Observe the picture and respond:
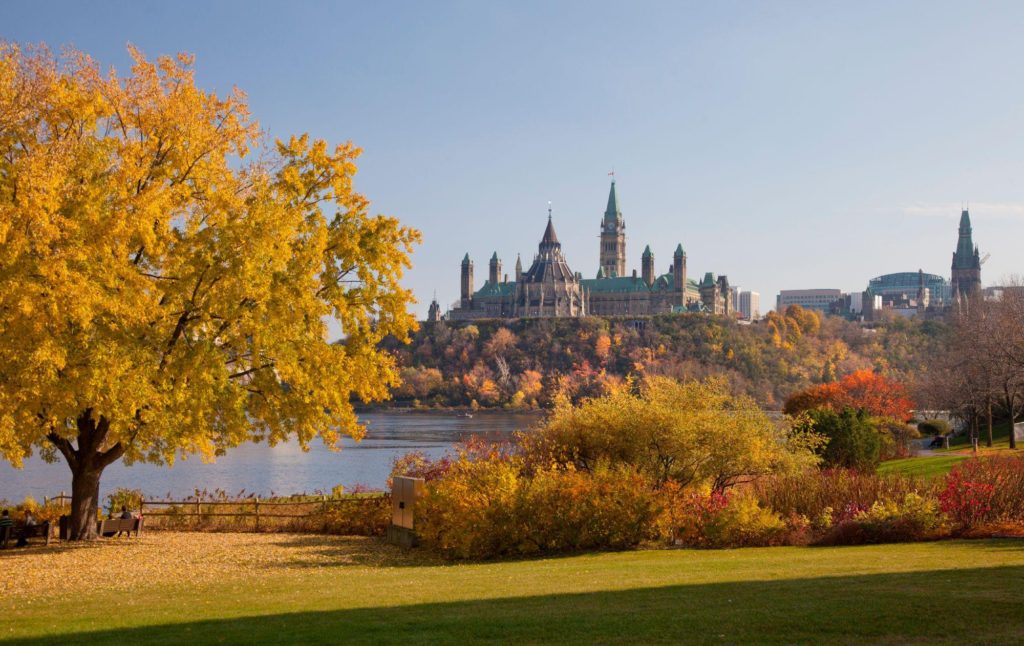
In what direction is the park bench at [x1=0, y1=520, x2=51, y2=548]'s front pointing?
away from the camera

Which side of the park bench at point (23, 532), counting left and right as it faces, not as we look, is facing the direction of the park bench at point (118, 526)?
right

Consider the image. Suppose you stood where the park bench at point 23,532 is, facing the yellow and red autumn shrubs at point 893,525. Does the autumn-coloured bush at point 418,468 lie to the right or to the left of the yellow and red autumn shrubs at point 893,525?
left

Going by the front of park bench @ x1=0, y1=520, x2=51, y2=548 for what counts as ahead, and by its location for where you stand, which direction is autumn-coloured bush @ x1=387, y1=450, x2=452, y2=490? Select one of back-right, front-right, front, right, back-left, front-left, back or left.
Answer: right

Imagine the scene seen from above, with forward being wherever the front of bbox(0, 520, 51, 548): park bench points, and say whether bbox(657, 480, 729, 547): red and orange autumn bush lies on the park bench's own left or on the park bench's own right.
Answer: on the park bench's own right

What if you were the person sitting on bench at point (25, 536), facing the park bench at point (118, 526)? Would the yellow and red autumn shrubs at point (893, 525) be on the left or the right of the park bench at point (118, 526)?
right

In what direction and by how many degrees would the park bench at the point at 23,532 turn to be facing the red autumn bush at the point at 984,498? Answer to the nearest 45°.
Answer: approximately 135° to its right

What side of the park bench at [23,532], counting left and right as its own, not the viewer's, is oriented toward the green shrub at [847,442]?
right
